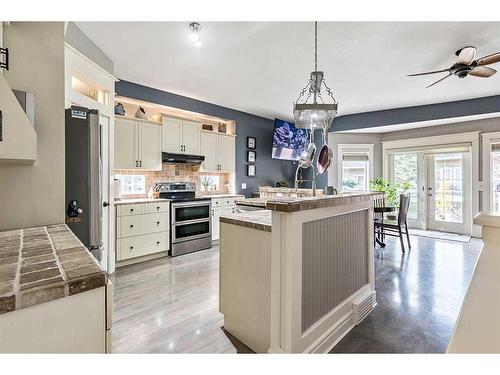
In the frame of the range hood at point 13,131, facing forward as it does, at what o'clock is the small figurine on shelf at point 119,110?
The small figurine on shelf is roughly at 10 o'clock from the range hood.

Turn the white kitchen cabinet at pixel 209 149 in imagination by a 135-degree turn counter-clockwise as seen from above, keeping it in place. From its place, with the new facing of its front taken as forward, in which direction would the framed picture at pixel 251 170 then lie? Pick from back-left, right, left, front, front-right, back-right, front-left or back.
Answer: front-right

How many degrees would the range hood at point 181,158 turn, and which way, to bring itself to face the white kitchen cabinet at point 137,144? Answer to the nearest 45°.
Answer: approximately 90° to its right

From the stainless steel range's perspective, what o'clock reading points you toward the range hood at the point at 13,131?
The range hood is roughly at 2 o'clock from the stainless steel range.

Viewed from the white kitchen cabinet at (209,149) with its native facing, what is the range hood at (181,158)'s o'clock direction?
The range hood is roughly at 3 o'clock from the white kitchen cabinet.

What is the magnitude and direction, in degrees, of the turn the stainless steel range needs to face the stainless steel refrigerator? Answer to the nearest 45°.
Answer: approximately 45° to its right

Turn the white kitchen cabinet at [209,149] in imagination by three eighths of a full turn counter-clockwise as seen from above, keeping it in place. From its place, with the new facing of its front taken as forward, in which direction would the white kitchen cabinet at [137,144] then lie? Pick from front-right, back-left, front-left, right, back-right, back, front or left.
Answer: back-left

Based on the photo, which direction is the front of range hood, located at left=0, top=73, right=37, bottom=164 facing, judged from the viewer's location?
facing to the right of the viewer

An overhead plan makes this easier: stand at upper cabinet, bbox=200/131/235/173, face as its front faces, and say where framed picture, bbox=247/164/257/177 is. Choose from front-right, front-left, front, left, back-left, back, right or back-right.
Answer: left

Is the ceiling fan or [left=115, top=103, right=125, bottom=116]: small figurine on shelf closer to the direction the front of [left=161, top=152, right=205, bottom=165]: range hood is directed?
the ceiling fan

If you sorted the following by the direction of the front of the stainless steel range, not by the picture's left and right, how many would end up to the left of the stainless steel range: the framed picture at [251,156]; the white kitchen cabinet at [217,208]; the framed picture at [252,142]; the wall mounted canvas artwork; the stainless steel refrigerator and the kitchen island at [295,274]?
4
